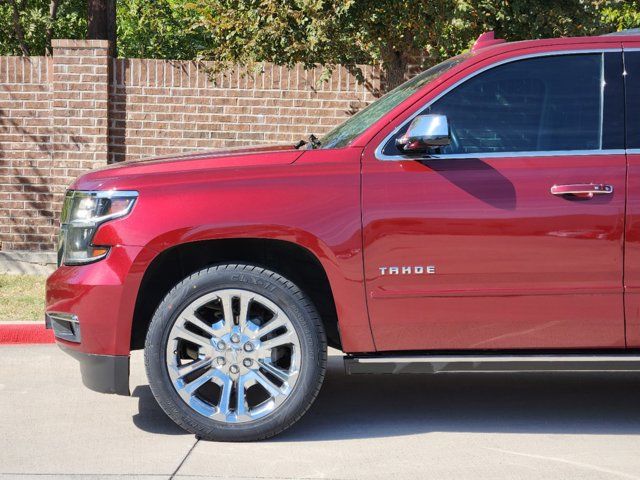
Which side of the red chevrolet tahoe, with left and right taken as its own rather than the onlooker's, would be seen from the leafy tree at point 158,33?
right

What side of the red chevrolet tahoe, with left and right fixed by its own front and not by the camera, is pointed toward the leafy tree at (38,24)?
right

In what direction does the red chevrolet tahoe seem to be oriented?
to the viewer's left

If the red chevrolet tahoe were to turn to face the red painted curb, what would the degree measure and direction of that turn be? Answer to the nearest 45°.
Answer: approximately 45° to its right

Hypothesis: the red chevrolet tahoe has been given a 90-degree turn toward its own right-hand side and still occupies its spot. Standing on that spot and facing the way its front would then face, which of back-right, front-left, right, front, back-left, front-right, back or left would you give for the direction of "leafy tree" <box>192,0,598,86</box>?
front
